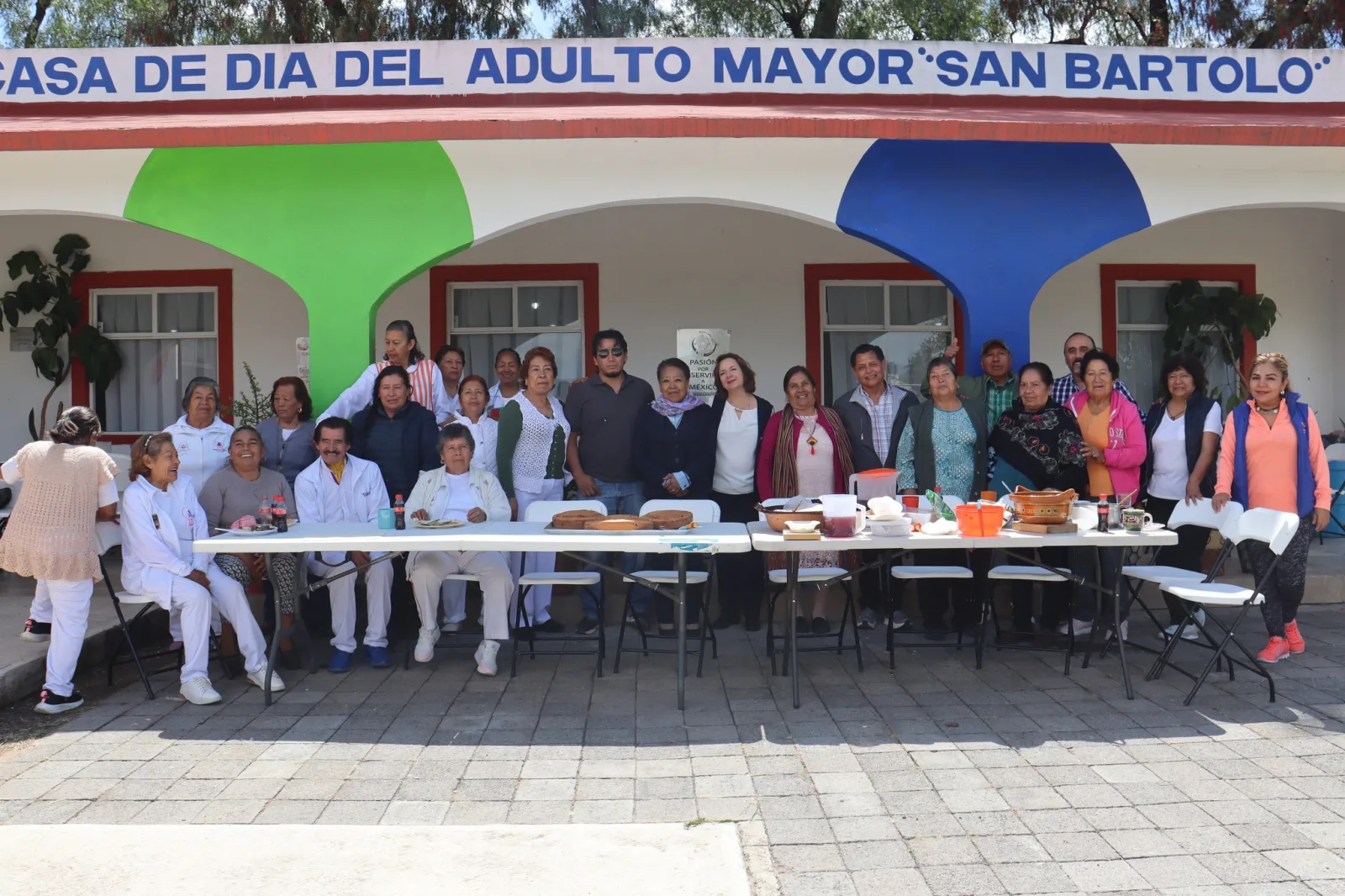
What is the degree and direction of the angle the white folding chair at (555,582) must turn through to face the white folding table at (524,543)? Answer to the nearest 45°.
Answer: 0° — it already faces it

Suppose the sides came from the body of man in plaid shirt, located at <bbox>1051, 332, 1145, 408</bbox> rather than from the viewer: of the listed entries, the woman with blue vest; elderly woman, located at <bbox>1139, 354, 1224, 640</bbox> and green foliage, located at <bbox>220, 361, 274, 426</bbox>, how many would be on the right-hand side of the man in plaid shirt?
1

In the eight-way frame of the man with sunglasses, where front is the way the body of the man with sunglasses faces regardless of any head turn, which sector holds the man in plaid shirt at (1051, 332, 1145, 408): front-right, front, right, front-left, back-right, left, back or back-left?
left

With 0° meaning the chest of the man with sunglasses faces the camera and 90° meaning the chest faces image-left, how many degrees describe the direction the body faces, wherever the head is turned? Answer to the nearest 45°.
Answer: approximately 0°

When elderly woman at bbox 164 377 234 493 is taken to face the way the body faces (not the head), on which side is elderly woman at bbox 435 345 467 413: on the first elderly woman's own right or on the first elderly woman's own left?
on the first elderly woman's own left

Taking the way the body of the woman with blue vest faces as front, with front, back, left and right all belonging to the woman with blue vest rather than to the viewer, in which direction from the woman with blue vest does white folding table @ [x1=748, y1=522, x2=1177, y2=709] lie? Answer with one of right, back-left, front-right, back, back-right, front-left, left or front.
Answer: front-right

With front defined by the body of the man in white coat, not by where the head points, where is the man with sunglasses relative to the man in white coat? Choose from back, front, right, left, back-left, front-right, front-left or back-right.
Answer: left

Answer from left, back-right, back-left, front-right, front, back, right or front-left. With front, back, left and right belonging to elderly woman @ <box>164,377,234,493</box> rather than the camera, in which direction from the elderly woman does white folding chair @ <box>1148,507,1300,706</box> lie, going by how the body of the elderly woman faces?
front-left

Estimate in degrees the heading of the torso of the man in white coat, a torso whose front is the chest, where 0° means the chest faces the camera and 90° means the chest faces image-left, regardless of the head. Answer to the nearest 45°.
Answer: approximately 0°

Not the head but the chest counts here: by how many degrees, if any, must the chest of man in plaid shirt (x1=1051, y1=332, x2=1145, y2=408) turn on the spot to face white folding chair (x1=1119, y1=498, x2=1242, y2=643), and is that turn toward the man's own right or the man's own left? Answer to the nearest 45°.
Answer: approximately 45° to the man's own left
